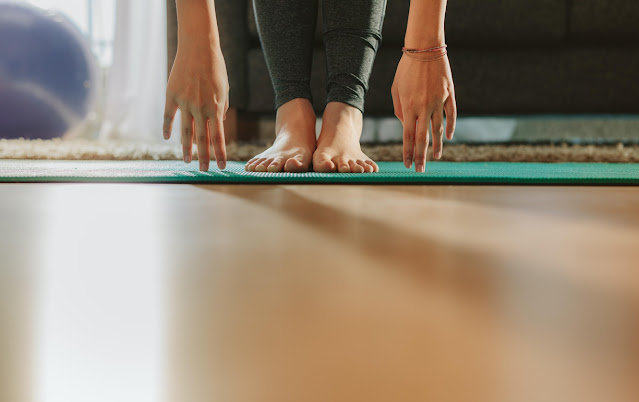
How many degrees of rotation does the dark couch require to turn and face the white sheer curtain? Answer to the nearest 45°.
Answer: approximately 135° to its right

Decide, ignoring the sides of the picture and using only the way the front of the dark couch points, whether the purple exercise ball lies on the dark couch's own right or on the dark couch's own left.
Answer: on the dark couch's own right

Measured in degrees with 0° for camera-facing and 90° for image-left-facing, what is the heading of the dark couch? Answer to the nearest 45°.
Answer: approximately 0°
